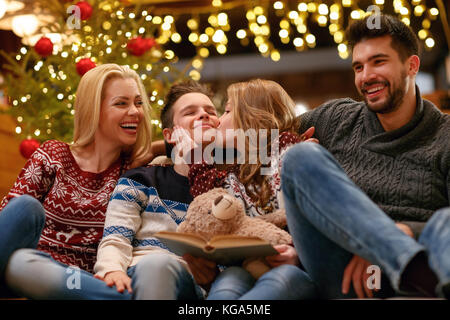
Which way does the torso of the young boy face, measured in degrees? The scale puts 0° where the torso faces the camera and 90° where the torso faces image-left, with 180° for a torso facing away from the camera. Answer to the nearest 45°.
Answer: approximately 315°

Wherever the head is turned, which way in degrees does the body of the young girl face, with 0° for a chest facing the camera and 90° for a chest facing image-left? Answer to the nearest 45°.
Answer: approximately 45°

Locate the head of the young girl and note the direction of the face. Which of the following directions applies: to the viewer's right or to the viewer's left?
to the viewer's left

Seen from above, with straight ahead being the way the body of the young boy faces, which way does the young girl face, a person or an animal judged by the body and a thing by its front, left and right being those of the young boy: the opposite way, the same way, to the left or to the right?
to the right

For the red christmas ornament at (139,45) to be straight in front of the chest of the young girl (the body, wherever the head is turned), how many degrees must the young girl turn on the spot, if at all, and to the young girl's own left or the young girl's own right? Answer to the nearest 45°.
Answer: approximately 90° to the young girl's own right
